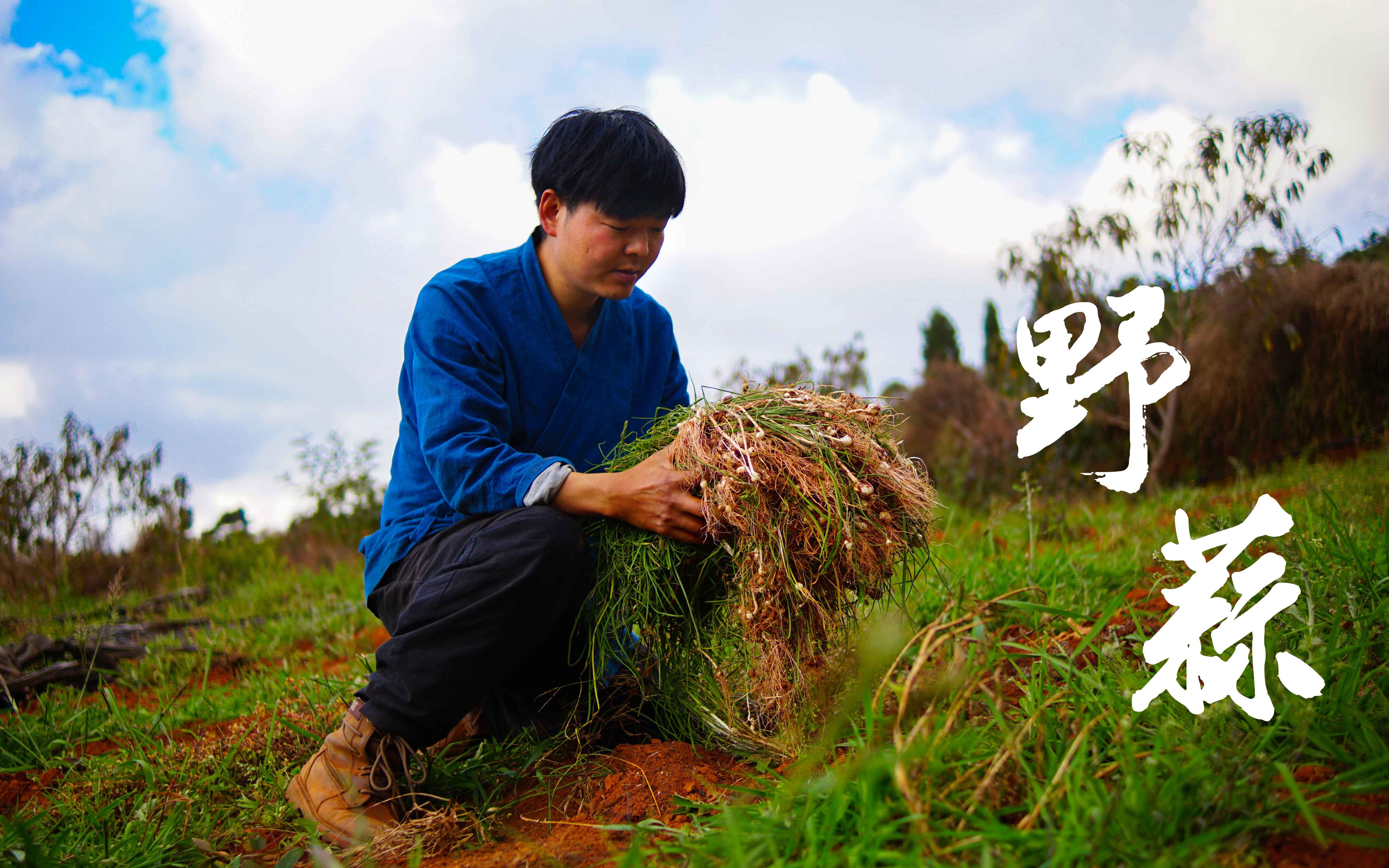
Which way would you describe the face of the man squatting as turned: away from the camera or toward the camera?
toward the camera

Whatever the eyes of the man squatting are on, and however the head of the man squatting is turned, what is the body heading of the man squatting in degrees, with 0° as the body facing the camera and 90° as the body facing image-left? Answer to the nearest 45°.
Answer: approximately 315°
